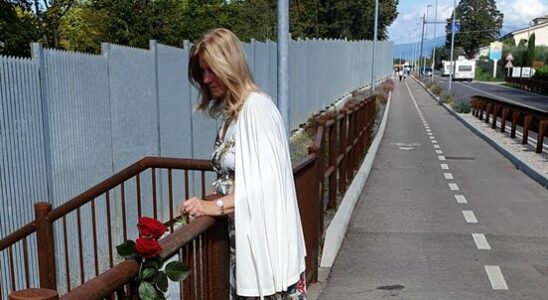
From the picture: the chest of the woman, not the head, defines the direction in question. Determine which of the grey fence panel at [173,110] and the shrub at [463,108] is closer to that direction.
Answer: the grey fence panel

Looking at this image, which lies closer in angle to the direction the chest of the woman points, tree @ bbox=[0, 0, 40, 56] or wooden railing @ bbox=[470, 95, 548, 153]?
the tree

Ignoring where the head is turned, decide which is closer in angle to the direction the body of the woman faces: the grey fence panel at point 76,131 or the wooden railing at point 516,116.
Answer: the grey fence panel

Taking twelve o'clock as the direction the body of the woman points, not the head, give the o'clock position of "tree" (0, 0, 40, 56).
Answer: The tree is roughly at 2 o'clock from the woman.

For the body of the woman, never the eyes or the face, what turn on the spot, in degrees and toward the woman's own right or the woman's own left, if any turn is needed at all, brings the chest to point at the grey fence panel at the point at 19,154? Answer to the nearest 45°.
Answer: approximately 45° to the woman's own right

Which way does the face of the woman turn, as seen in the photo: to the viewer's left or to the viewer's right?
to the viewer's left

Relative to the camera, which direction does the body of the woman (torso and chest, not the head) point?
to the viewer's left

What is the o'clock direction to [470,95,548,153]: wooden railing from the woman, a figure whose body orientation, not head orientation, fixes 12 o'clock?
The wooden railing is roughly at 4 o'clock from the woman.

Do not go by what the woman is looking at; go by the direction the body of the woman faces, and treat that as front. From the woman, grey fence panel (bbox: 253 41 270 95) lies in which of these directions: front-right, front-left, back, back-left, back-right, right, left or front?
right

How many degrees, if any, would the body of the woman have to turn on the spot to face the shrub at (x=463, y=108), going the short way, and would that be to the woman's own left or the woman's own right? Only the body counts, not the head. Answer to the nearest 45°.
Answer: approximately 135° to the woman's own right

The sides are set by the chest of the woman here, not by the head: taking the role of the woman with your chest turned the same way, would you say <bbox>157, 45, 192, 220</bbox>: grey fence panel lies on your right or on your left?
on your right

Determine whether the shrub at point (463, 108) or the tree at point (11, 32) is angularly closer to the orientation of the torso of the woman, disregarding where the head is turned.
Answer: the tree

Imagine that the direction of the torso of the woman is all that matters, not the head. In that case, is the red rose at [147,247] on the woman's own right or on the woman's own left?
on the woman's own left
